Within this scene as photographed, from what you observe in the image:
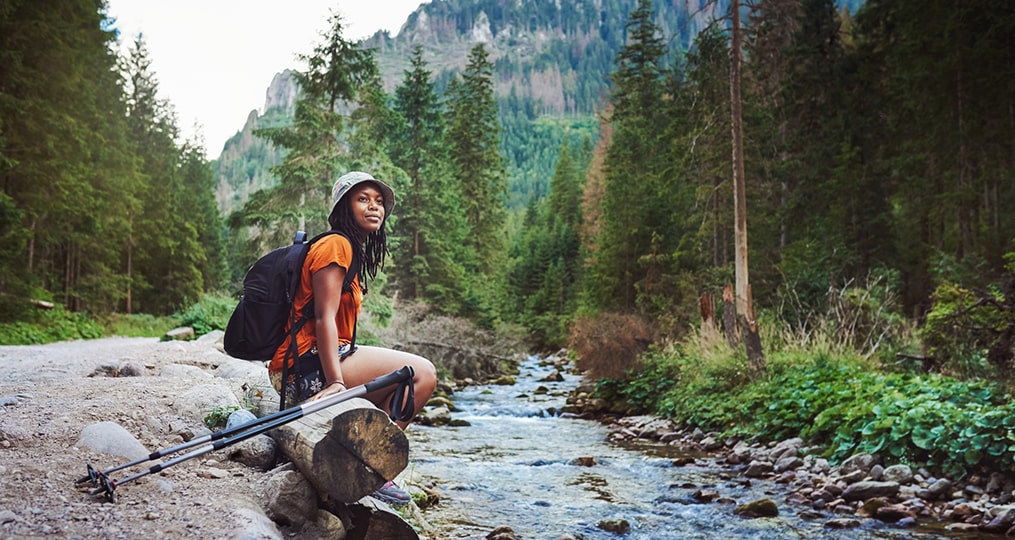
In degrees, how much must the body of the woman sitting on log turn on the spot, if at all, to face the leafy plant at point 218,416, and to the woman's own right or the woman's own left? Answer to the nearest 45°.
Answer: approximately 135° to the woman's own left

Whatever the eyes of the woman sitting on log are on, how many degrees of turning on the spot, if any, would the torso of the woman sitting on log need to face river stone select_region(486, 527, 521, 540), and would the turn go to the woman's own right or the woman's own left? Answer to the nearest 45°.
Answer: approximately 45° to the woman's own right

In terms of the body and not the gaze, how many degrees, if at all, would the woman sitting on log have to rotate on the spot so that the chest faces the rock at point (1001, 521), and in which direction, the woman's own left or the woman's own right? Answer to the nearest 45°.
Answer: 0° — they already face it

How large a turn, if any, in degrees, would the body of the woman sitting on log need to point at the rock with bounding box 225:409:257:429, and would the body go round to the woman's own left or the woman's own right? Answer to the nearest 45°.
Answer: approximately 135° to the woman's own left

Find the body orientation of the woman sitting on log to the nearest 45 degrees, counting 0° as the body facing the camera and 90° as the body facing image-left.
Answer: approximately 270°

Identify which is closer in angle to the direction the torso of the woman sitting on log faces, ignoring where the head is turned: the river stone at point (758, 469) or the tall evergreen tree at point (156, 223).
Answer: the river stone

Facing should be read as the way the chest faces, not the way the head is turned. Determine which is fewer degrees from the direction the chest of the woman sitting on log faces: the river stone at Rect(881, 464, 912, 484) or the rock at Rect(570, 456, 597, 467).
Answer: the river stone
